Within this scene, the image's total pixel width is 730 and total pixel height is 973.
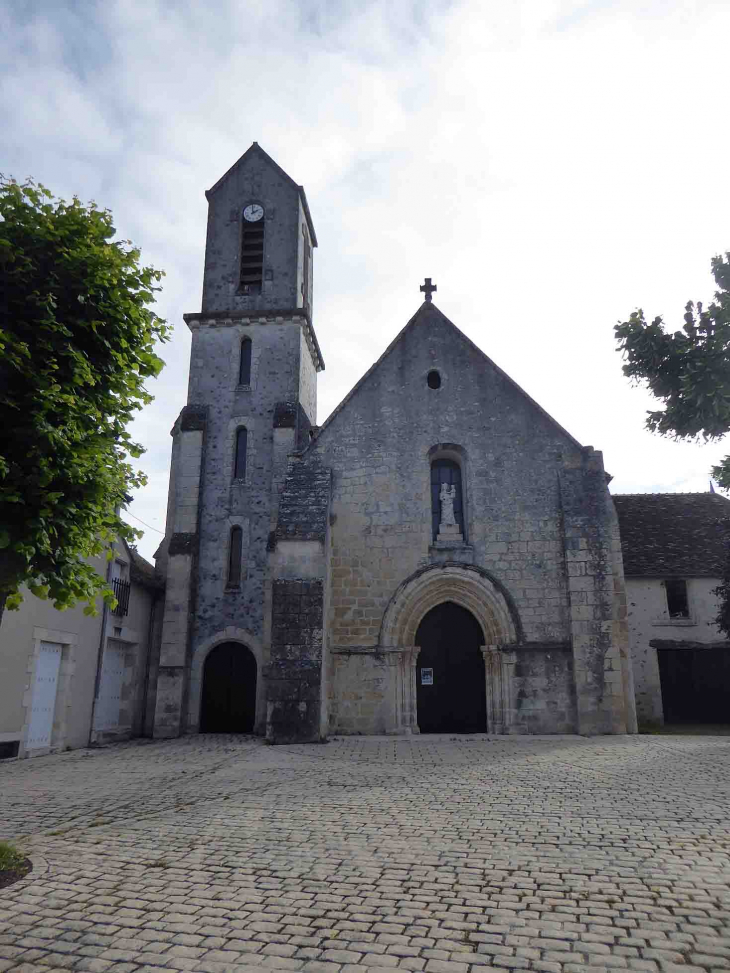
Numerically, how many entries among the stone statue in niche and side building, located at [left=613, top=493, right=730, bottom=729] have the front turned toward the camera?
2

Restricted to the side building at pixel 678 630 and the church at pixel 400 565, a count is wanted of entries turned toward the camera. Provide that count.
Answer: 2

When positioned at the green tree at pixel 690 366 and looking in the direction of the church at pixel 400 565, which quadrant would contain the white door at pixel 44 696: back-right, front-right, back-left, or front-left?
front-left

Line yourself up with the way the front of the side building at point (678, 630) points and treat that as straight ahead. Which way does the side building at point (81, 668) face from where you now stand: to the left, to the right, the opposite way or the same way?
to the left

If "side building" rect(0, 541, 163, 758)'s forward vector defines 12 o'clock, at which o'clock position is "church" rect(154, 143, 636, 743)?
The church is roughly at 11 o'clock from the side building.

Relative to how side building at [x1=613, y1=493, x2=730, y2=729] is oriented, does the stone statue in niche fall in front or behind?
in front

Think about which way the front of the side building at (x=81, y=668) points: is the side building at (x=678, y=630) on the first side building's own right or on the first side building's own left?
on the first side building's own left

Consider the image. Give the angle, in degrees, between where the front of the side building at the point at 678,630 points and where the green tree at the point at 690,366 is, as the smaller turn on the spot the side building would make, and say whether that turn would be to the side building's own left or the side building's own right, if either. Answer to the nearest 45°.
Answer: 0° — it already faces it

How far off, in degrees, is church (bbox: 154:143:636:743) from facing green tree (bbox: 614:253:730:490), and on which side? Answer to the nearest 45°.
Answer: approximately 45° to its left

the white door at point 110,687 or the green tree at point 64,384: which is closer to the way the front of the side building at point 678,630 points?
the green tree

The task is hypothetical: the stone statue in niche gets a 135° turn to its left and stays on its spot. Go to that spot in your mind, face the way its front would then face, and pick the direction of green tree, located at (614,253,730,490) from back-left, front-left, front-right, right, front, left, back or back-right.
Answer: right

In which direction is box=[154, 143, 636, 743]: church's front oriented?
toward the camera

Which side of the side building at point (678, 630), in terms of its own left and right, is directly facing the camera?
front

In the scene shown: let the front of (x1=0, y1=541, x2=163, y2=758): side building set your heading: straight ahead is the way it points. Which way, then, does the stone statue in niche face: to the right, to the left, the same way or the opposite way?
to the right

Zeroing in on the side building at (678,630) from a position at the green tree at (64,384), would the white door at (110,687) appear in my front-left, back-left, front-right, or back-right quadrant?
front-left

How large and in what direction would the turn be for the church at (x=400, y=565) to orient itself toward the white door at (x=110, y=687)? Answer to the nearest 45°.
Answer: approximately 90° to its right
